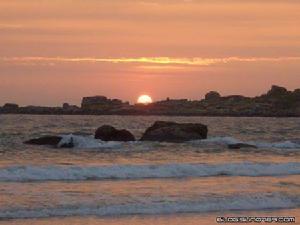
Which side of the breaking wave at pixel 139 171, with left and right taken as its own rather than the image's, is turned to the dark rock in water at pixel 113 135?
back

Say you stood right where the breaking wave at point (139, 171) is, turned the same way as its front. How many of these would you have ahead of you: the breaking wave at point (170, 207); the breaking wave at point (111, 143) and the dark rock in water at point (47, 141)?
1

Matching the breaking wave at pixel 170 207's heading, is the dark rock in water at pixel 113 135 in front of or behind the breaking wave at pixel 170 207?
behind

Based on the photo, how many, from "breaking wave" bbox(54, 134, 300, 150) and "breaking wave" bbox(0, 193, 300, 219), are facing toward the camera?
2

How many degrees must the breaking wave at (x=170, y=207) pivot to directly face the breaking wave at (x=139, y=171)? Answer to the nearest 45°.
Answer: approximately 180°

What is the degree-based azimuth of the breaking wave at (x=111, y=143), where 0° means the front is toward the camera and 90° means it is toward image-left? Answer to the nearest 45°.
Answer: approximately 0°

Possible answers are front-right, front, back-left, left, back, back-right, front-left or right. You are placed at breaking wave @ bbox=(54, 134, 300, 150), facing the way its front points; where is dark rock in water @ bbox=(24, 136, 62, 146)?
right

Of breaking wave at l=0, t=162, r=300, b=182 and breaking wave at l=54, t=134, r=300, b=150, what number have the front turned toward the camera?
2
